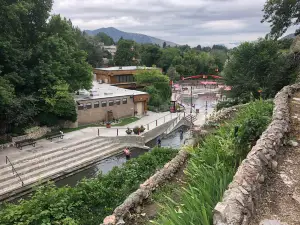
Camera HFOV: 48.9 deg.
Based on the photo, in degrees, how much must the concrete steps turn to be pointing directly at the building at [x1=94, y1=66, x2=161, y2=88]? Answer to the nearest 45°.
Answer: approximately 135° to its left

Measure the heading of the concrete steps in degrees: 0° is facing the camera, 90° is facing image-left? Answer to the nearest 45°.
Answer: approximately 315°

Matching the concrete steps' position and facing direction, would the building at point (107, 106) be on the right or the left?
on its left

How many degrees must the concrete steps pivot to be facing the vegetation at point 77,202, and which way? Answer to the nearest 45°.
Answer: approximately 45° to its right

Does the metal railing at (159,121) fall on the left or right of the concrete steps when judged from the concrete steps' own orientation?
on its left

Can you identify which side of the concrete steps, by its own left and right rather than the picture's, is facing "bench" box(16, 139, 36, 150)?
back

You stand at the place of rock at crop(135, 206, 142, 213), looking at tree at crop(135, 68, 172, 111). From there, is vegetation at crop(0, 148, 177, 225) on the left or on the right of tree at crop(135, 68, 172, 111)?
left

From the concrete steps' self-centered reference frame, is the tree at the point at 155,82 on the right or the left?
on its left
